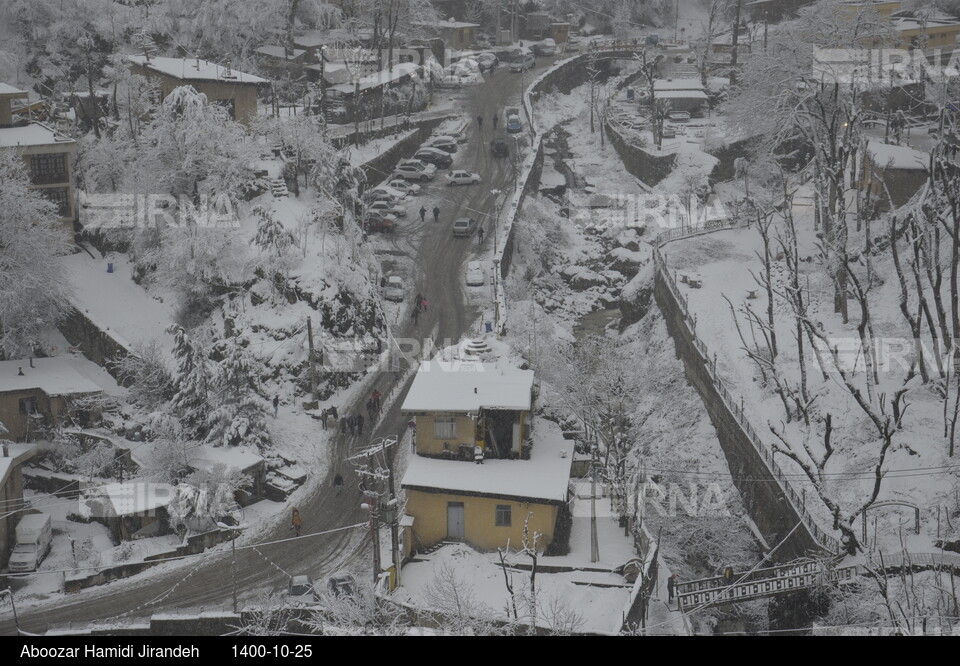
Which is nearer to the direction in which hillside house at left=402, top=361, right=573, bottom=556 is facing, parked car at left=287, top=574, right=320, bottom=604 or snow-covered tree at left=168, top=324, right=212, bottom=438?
the parked car

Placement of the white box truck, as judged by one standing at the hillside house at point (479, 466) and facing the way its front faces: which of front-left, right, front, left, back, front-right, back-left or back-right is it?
right

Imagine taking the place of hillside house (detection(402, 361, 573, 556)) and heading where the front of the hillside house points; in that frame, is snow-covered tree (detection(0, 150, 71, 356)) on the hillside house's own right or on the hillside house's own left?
on the hillside house's own right

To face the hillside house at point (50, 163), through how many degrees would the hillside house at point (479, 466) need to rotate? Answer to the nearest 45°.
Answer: approximately 135° to its right

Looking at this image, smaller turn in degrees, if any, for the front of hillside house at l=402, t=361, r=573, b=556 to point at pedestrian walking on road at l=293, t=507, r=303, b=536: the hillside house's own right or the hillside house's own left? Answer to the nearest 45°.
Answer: approximately 90° to the hillside house's own right

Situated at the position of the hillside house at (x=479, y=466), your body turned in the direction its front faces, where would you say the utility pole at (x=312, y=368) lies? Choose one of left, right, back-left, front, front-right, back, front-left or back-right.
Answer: back-right

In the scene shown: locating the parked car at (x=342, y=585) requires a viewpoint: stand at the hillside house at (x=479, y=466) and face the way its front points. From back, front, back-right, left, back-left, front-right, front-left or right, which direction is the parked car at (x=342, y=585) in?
front-right

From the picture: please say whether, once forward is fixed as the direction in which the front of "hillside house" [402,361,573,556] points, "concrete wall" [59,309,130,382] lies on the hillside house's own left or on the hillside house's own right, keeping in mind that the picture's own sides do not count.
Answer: on the hillside house's own right

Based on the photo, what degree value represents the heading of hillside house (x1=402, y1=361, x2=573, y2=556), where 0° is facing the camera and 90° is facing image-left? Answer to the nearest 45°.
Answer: approximately 0°

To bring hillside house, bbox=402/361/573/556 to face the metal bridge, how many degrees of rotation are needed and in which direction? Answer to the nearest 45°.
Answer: approximately 45° to its left

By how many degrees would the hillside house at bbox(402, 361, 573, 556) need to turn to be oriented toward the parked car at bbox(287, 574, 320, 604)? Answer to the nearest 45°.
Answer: approximately 45° to its right

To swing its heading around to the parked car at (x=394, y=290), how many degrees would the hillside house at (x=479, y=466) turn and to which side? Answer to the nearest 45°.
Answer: approximately 180°

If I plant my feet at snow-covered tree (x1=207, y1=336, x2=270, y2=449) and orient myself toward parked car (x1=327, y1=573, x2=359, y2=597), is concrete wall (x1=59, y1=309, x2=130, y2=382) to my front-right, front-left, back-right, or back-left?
back-right

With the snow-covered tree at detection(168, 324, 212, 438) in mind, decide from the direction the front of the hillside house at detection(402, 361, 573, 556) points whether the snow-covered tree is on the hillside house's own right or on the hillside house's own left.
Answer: on the hillside house's own right

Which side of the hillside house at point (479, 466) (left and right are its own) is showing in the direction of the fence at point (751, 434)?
left

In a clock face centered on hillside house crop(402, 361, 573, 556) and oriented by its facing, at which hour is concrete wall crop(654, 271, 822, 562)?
The concrete wall is roughly at 9 o'clock from the hillside house.
